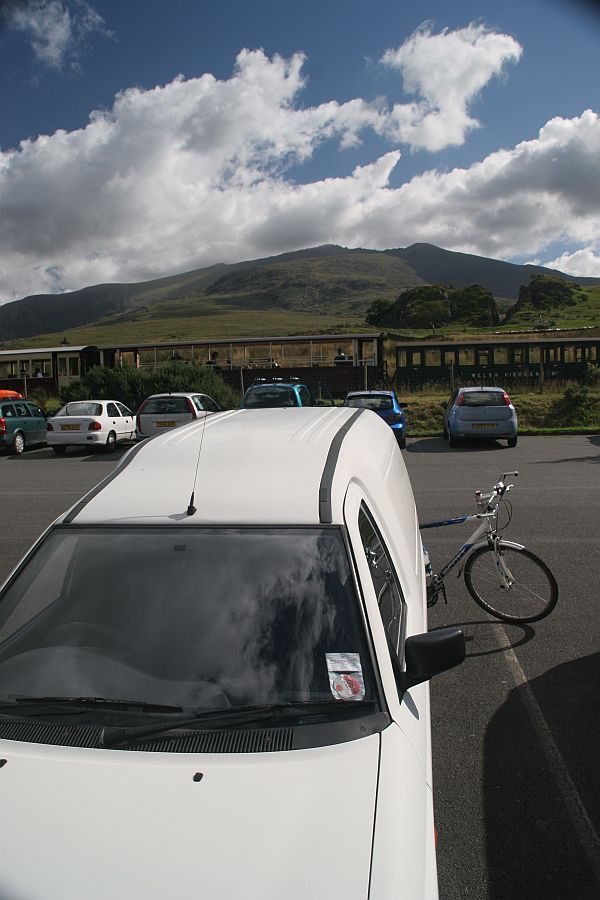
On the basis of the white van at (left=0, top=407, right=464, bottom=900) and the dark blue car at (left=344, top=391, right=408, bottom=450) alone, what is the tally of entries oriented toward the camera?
1

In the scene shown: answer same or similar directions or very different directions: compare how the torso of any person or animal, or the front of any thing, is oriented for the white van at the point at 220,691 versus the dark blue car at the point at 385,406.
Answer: very different directions

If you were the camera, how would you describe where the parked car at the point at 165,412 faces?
facing away from the viewer and to the right of the viewer

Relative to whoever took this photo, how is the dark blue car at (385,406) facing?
facing away from the viewer

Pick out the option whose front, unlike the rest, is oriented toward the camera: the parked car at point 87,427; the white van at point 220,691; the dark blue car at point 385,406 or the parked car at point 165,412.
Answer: the white van

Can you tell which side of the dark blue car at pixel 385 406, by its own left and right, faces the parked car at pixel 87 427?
left

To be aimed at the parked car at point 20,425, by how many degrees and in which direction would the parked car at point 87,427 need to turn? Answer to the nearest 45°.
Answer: approximately 90° to its left

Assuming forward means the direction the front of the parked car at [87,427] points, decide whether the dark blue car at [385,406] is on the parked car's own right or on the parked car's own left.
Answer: on the parked car's own right

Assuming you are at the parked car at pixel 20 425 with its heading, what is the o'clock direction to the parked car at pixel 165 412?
the parked car at pixel 165 412 is roughly at 3 o'clock from the parked car at pixel 20 425.

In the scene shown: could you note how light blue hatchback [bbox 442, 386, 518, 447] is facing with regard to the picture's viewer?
facing away from the viewer

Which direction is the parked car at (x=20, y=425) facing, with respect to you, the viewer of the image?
facing away from the viewer and to the right of the viewer

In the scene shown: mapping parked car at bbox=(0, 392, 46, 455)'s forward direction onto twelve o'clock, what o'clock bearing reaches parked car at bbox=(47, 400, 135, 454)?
parked car at bbox=(47, 400, 135, 454) is roughly at 3 o'clock from parked car at bbox=(0, 392, 46, 455).

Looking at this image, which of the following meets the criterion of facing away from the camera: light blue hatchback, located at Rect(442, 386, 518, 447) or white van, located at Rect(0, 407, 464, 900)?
the light blue hatchback

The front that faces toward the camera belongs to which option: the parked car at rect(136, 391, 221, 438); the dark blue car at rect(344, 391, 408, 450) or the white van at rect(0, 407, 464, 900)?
the white van

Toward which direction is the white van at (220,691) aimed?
toward the camera

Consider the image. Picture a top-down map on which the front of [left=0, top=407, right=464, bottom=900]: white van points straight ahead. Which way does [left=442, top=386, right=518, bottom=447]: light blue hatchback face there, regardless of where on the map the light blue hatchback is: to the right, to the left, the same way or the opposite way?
the opposite way

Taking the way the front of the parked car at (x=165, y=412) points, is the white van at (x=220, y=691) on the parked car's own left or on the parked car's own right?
on the parked car's own right

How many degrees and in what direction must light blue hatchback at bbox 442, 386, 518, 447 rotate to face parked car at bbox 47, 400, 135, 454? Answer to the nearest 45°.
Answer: approximately 90° to its left

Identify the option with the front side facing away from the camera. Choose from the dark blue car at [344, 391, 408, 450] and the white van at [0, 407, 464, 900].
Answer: the dark blue car

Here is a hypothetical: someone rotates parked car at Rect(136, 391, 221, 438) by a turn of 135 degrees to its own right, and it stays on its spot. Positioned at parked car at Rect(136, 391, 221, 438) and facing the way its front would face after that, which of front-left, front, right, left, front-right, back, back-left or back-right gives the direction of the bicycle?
front
